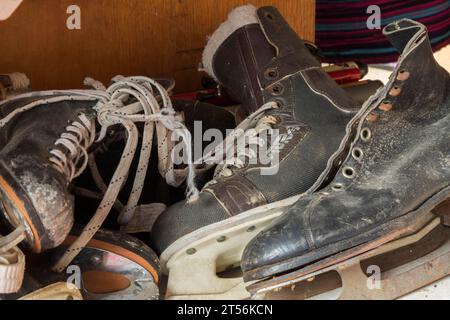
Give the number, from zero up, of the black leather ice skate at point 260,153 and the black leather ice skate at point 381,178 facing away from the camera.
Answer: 0

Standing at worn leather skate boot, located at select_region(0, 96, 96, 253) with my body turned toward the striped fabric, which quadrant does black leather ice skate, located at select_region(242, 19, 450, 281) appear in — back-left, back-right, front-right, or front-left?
front-right

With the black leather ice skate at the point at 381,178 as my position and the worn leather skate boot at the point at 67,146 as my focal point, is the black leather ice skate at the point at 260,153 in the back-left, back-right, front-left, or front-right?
front-right

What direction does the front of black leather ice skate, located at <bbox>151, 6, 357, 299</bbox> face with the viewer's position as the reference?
facing the viewer and to the left of the viewer

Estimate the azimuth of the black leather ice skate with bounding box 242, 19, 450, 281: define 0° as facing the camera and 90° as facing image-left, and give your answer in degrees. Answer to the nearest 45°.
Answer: approximately 45°

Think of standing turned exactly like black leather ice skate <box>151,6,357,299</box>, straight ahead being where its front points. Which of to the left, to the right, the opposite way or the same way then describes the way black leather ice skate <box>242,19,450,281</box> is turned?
the same way
